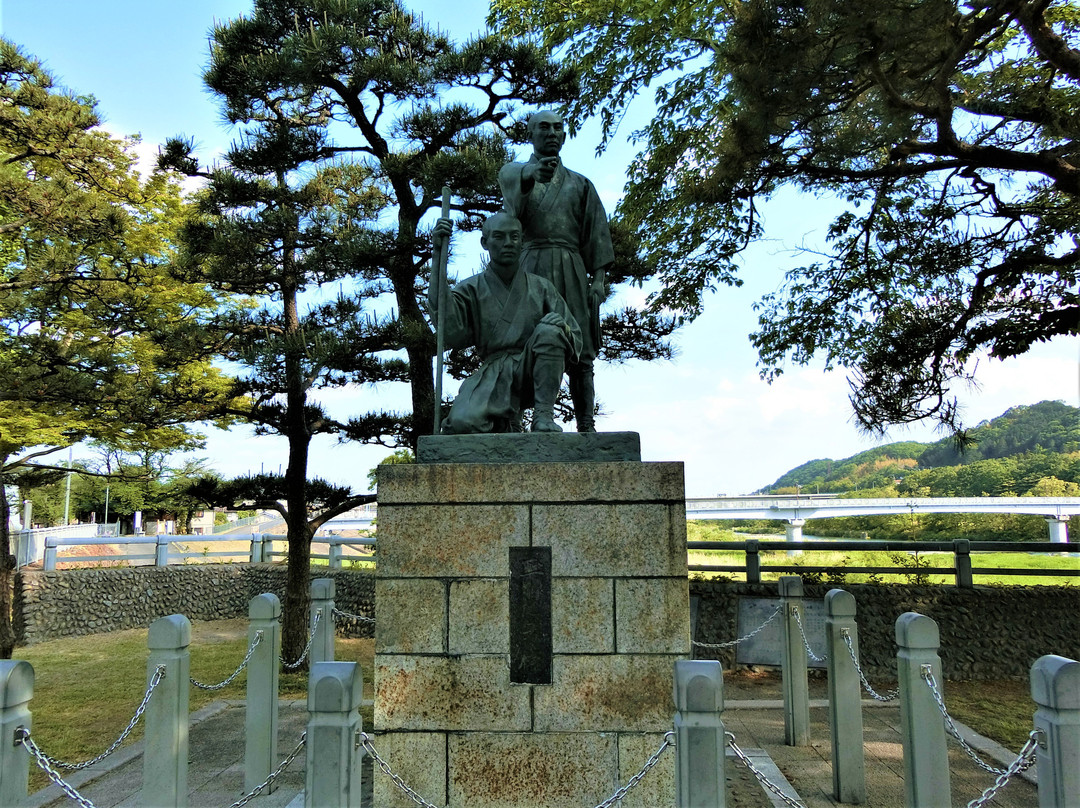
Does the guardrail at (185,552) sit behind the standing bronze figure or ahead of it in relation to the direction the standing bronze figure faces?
behind

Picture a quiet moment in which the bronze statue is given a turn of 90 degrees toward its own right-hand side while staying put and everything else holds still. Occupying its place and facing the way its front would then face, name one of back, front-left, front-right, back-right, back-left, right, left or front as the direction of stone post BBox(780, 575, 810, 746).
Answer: back-right

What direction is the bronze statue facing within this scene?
toward the camera

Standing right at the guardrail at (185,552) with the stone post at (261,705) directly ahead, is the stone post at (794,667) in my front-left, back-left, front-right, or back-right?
front-left

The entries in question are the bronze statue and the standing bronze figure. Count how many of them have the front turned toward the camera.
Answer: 2

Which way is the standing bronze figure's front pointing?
toward the camera

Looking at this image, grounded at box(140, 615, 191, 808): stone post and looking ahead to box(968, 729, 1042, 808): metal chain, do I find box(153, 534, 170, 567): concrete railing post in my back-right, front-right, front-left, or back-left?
back-left

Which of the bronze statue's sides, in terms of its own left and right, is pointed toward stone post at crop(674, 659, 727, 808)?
front

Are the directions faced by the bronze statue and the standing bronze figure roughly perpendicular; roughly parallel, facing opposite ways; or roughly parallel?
roughly parallel
